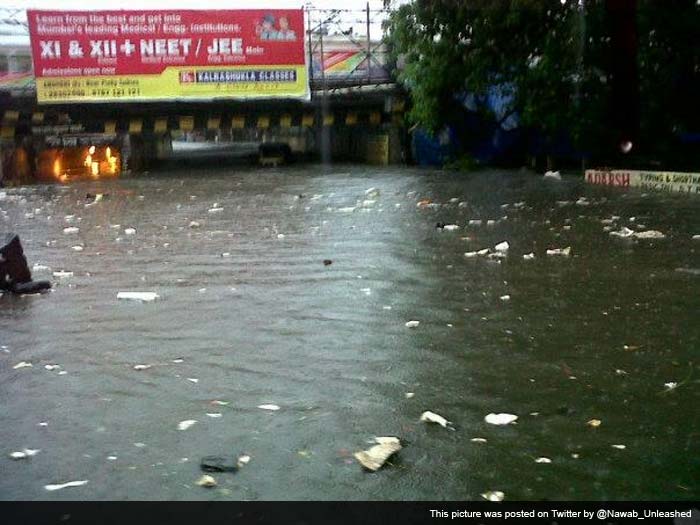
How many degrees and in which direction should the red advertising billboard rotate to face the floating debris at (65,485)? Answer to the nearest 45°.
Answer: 0° — it already faces it

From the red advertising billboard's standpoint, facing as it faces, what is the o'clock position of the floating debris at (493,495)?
The floating debris is roughly at 12 o'clock from the red advertising billboard.

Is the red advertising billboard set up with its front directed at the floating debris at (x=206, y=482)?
yes

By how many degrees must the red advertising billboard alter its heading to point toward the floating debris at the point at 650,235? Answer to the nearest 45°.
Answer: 0° — it already faces it

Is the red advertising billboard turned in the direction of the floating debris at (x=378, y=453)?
yes

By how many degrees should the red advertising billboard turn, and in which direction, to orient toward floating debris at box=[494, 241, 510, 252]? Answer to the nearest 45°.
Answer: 0° — it already faces it

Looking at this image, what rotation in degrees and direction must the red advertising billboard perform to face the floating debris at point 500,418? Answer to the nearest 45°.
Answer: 0° — it already faces it

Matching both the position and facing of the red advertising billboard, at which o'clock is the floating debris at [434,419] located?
The floating debris is roughly at 12 o'clock from the red advertising billboard.

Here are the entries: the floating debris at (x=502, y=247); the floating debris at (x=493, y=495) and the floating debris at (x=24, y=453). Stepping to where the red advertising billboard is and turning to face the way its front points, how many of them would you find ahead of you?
3

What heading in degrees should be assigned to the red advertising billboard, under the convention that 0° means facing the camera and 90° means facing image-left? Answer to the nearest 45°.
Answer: approximately 0°
